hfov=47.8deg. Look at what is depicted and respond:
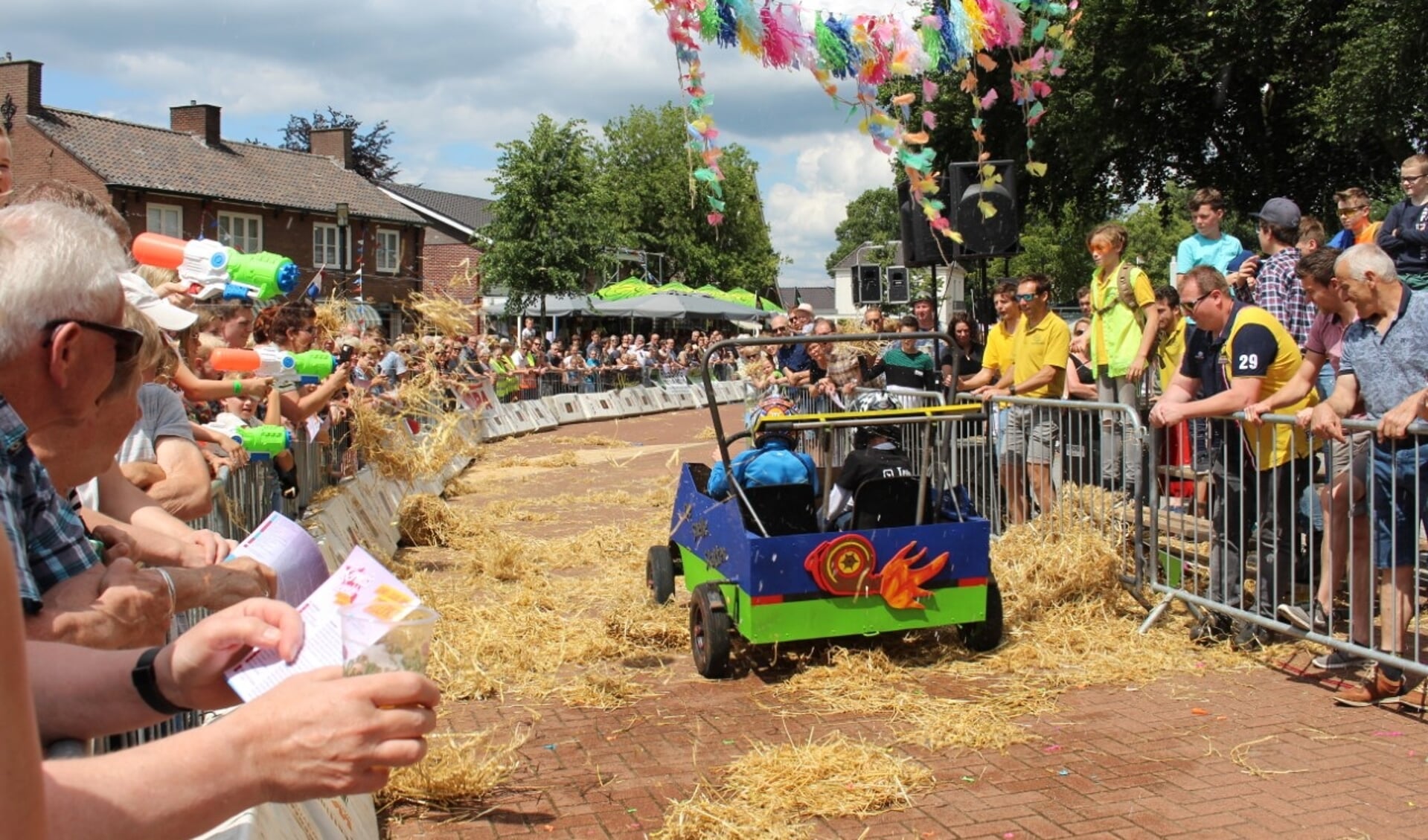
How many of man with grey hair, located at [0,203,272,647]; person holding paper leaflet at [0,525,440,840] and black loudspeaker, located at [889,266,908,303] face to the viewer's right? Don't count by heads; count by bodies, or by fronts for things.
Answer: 2

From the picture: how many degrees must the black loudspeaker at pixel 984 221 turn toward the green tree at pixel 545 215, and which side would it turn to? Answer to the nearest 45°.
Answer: approximately 135° to its right

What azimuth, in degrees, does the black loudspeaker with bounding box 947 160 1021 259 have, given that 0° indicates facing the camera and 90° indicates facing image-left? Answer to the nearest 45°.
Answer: approximately 0°

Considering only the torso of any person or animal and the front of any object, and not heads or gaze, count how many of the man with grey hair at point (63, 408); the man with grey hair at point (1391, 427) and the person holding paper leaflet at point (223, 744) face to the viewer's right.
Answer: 2

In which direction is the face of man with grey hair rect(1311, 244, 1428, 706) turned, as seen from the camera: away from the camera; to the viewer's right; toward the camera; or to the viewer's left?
to the viewer's left

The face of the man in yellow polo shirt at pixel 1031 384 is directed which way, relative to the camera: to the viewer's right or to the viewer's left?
to the viewer's left

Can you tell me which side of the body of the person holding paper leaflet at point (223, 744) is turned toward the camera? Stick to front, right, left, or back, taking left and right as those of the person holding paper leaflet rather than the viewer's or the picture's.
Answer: right

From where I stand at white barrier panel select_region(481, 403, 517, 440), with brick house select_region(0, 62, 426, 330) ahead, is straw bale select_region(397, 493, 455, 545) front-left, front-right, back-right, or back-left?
back-left

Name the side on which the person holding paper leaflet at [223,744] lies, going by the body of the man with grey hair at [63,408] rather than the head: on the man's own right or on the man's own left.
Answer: on the man's own right

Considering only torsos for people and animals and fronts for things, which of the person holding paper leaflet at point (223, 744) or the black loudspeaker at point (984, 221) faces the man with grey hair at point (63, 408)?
the black loudspeaker

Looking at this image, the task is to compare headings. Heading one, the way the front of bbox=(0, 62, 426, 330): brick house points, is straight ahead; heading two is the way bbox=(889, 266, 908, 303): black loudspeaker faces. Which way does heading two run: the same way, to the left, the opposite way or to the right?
to the right

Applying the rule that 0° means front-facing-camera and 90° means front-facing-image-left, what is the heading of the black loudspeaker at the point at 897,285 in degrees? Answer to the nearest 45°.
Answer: approximately 0°

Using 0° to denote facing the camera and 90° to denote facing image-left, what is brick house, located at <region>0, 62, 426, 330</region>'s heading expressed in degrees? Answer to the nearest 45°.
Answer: approximately 315°
